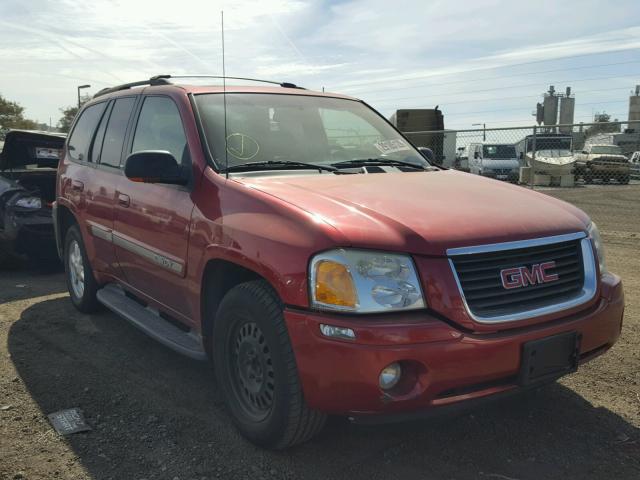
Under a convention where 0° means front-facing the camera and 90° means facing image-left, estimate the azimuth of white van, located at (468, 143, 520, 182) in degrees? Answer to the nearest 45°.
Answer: approximately 315°

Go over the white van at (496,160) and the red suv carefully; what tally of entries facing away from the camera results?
0

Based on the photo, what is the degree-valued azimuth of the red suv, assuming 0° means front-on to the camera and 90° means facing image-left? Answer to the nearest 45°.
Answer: approximately 315°

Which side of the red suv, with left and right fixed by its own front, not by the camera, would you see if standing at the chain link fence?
left

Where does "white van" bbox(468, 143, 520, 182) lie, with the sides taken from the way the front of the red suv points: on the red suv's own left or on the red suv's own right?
on the red suv's own left

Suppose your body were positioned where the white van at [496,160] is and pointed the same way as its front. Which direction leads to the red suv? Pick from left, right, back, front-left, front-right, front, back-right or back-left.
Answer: front-right
